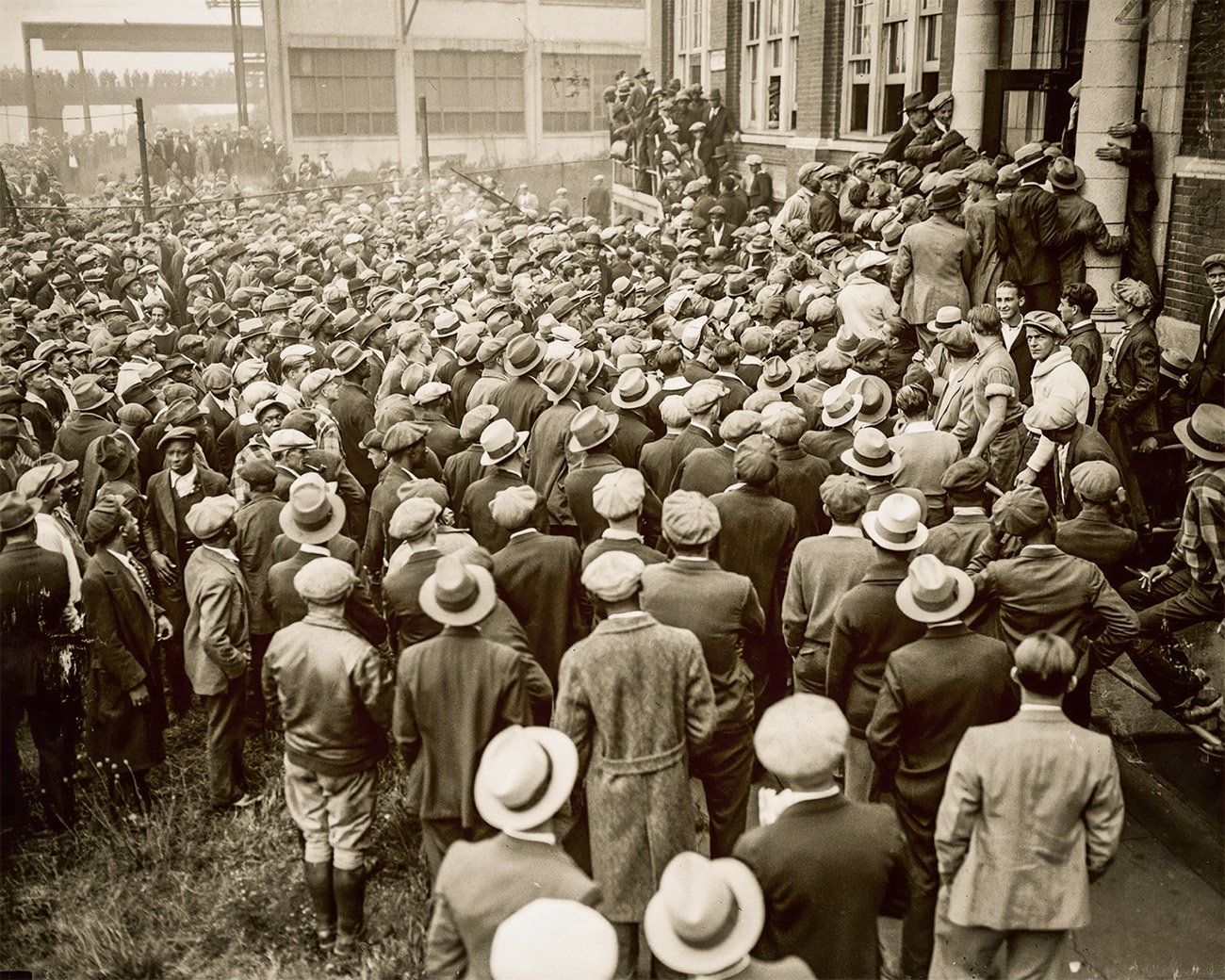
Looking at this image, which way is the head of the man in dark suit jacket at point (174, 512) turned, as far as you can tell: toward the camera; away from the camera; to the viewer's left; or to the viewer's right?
toward the camera

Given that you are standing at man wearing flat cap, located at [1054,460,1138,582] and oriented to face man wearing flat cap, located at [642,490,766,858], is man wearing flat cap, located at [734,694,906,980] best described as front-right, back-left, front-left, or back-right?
front-left

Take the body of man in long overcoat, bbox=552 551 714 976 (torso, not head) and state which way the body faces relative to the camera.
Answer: away from the camera

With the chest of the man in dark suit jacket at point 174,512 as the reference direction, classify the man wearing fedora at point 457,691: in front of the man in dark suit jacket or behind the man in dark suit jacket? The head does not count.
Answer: in front

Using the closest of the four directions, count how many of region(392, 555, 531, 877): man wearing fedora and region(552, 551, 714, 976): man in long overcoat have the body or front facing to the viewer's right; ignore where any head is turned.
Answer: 0

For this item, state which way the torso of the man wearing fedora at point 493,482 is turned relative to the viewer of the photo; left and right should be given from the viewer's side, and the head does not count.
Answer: facing away from the viewer and to the right of the viewer

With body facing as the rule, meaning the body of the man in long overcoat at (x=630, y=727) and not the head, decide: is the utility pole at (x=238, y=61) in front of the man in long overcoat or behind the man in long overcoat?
in front

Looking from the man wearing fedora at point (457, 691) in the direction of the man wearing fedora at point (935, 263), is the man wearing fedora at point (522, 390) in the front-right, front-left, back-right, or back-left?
front-left

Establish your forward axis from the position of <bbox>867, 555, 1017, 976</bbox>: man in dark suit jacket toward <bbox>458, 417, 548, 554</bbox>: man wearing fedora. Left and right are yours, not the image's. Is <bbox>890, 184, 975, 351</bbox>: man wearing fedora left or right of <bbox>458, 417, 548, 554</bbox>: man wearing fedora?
right

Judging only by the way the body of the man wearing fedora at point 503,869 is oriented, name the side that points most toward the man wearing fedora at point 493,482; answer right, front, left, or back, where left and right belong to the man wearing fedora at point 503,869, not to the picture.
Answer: front

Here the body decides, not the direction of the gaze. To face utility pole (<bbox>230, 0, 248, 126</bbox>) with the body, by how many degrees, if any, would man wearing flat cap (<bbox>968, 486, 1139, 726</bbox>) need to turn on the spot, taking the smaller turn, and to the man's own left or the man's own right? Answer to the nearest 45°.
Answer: approximately 45° to the man's own left

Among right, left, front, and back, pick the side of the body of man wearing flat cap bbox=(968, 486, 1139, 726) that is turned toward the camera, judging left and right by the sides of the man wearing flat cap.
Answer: back

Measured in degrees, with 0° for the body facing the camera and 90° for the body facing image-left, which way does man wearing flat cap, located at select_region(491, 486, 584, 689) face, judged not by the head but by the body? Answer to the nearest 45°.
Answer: approximately 180°

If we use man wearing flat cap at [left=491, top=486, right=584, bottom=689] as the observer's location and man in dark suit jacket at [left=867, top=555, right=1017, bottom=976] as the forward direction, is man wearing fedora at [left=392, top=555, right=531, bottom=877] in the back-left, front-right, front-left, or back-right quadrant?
front-right

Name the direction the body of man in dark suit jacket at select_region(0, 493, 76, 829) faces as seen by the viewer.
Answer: away from the camera

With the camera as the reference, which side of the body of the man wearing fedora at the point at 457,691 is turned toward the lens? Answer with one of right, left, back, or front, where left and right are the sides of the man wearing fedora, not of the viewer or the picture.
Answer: back
